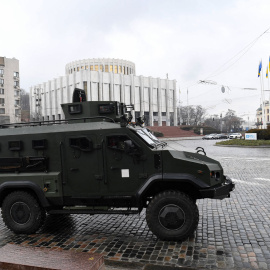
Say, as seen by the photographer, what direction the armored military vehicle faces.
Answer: facing to the right of the viewer

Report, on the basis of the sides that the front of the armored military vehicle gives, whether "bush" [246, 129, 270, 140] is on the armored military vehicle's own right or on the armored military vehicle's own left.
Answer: on the armored military vehicle's own left
